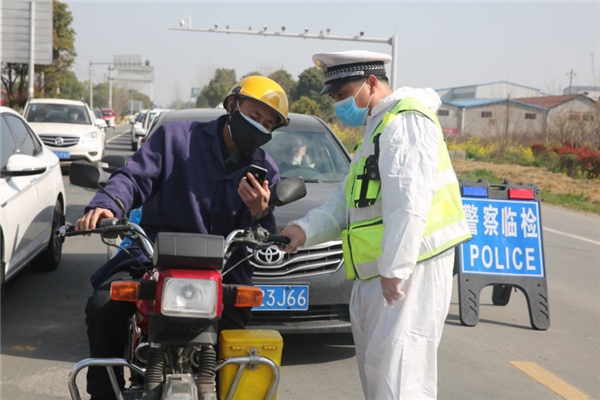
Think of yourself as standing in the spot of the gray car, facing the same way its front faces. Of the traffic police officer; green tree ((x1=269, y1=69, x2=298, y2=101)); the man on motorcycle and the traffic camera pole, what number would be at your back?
2

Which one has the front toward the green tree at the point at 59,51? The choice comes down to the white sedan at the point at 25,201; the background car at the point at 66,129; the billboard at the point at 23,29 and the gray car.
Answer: the billboard

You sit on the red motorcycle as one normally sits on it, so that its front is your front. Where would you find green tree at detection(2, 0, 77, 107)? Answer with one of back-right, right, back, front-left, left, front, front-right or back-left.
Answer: back

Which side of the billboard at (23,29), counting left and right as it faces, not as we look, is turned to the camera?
back

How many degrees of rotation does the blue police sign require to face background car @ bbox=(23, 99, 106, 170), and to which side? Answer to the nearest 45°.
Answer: approximately 135° to its right

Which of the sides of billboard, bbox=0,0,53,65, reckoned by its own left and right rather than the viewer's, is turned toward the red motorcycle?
back

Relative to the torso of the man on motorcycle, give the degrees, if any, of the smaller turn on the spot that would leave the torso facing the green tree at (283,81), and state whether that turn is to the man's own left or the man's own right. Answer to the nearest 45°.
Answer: approximately 180°

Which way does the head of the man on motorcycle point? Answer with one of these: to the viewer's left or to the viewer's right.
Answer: to the viewer's right
